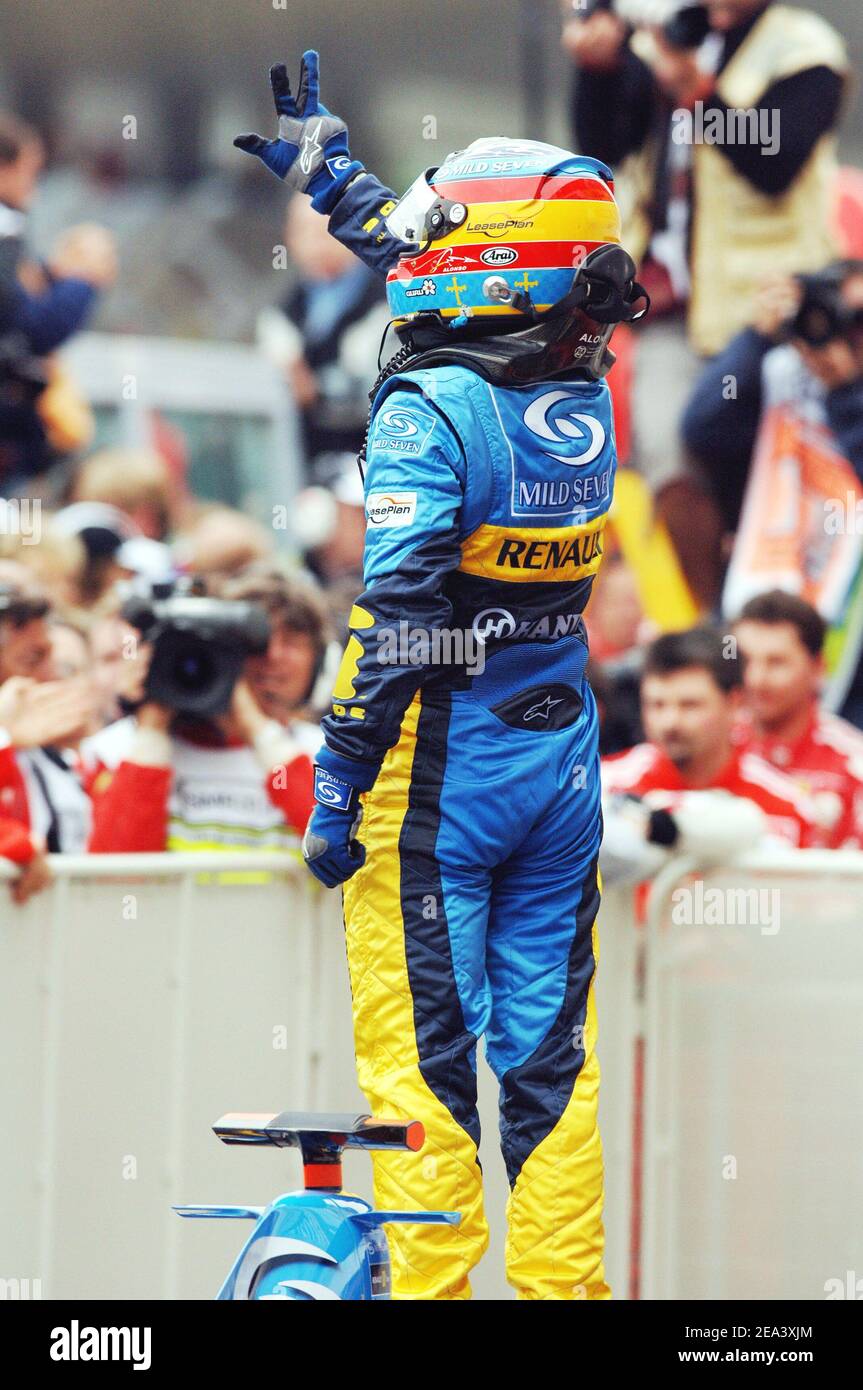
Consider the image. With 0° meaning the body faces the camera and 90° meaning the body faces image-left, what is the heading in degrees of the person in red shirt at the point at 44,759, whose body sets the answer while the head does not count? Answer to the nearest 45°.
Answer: approximately 315°

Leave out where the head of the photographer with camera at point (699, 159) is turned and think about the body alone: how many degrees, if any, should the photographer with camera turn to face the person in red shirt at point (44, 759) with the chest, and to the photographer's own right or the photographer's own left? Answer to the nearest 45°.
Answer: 0° — they already face them

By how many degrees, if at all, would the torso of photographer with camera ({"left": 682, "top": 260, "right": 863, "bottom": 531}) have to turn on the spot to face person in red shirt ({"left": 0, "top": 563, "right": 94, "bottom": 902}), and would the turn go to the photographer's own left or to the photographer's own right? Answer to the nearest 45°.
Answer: approximately 45° to the photographer's own right

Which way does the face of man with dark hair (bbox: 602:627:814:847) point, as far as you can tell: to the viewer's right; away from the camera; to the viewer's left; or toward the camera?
toward the camera

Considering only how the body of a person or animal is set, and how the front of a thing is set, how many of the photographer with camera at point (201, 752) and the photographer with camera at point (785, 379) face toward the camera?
2

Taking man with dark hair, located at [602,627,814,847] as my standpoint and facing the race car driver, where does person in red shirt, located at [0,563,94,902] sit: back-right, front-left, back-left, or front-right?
front-right

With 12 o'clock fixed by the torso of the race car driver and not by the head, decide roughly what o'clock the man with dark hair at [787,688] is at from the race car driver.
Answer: The man with dark hair is roughly at 2 o'clock from the race car driver.

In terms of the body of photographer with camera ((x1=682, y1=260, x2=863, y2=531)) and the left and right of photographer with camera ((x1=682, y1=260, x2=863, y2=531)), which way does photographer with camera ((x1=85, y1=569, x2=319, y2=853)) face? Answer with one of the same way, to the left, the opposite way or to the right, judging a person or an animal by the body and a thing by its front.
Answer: the same way

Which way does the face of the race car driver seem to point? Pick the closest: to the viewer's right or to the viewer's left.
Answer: to the viewer's left

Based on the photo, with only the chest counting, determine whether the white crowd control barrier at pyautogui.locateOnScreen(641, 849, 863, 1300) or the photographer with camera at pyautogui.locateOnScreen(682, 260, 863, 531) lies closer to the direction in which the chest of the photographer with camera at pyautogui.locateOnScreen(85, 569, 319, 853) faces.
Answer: the white crowd control barrier

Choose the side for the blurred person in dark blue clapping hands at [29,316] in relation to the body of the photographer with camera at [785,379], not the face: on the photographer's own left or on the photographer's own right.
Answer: on the photographer's own right

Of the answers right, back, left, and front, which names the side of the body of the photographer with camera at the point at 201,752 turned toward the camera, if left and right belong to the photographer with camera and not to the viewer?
front

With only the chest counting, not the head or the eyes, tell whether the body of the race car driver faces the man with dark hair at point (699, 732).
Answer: no

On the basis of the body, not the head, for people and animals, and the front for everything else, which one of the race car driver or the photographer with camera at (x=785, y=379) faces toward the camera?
the photographer with camera

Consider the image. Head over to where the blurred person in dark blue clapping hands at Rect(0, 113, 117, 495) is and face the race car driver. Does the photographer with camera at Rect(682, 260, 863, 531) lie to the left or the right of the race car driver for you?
left
